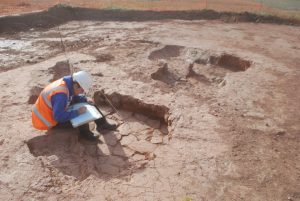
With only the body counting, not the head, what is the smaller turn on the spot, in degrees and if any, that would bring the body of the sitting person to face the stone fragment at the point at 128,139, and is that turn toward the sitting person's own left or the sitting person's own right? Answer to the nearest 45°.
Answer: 0° — they already face it

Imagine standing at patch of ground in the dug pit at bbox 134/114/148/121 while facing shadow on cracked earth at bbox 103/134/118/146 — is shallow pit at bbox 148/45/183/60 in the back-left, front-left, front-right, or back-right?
back-right

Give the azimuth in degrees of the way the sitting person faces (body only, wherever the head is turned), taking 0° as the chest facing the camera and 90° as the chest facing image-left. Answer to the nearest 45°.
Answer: approximately 270°

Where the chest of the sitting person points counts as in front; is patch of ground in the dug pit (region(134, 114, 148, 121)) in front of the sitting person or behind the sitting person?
in front

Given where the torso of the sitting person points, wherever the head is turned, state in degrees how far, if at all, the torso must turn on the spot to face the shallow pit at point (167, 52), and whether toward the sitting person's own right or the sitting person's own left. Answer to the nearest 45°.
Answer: approximately 45° to the sitting person's own left

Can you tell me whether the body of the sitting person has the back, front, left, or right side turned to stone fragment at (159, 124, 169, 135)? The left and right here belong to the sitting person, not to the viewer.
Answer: front

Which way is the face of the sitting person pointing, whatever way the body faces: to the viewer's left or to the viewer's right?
to the viewer's right

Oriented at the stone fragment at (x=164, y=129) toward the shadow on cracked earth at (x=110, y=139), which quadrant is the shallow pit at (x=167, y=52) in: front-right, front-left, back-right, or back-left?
back-right

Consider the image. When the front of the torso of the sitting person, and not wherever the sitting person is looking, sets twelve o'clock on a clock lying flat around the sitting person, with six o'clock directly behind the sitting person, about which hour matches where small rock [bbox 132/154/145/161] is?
The small rock is roughly at 1 o'clock from the sitting person.

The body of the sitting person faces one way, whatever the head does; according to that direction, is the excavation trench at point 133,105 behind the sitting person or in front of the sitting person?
in front

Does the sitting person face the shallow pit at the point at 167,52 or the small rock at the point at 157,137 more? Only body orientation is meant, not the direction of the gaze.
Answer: the small rock

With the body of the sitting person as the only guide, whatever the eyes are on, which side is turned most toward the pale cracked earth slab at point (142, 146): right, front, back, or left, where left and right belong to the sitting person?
front

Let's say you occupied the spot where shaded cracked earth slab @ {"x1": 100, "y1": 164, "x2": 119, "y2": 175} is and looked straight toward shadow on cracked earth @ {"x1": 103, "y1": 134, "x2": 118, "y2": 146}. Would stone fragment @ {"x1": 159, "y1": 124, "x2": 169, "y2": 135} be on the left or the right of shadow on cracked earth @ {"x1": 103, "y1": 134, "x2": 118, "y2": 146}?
right
